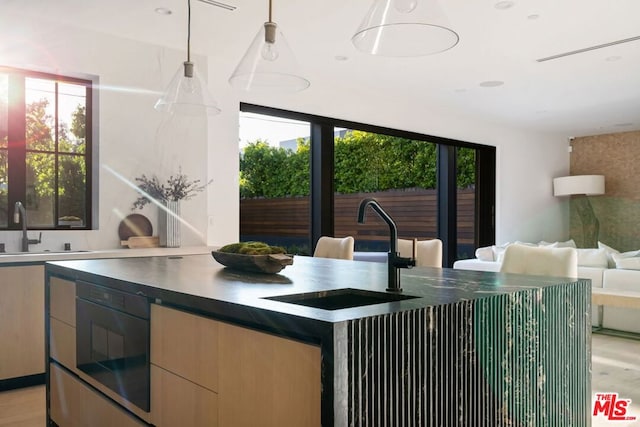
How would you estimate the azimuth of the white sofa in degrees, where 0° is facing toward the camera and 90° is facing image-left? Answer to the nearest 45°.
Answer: approximately 45°

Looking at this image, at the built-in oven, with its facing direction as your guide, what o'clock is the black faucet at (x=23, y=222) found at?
The black faucet is roughly at 4 o'clock from the built-in oven.

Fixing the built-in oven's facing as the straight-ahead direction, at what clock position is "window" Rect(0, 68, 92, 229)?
The window is roughly at 4 o'clock from the built-in oven.

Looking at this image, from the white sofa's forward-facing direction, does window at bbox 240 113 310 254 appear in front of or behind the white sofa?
in front

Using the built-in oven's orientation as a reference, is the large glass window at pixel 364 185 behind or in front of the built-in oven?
behind

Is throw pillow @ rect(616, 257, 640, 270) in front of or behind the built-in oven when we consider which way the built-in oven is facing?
behind

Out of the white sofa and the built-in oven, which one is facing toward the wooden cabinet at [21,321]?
the white sofa

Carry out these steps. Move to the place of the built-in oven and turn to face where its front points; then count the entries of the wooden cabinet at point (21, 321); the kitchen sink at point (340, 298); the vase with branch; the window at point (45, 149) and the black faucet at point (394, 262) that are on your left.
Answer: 2

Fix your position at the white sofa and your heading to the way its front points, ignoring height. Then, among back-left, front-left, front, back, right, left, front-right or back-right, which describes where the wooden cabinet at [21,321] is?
front

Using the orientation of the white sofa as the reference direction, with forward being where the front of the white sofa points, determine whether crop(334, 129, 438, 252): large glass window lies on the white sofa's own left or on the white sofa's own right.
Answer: on the white sofa's own right

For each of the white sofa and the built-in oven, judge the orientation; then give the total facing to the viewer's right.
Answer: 0

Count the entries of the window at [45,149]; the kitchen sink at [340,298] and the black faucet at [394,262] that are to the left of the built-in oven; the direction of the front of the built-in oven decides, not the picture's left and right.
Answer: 2

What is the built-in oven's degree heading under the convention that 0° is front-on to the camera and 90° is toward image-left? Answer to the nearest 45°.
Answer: approximately 45°
